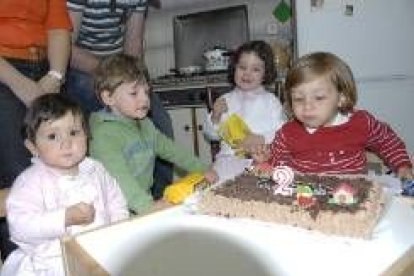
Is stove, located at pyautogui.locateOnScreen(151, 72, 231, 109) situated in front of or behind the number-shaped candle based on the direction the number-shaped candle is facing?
behind

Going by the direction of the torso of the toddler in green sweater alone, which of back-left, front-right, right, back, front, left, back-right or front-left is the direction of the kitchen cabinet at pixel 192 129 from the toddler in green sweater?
back-left

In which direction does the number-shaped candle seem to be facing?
toward the camera

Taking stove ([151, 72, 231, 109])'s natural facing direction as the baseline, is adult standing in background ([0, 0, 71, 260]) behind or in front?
in front

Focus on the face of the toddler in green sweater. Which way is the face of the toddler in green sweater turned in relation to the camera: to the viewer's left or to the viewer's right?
to the viewer's right

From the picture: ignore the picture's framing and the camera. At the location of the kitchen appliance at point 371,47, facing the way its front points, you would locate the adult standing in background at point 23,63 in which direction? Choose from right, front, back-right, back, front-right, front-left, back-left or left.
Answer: front-right

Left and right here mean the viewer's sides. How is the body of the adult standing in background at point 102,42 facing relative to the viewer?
facing the viewer

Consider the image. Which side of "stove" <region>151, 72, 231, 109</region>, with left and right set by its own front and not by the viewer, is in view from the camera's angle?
front

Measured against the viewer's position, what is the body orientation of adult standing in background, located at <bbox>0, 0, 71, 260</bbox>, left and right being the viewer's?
facing the viewer and to the right of the viewer

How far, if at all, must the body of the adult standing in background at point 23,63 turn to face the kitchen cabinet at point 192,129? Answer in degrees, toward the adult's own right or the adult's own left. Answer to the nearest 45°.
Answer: approximately 90° to the adult's own left

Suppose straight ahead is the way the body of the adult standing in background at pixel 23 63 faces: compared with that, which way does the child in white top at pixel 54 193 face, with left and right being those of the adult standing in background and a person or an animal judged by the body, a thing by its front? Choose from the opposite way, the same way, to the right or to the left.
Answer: the same way
